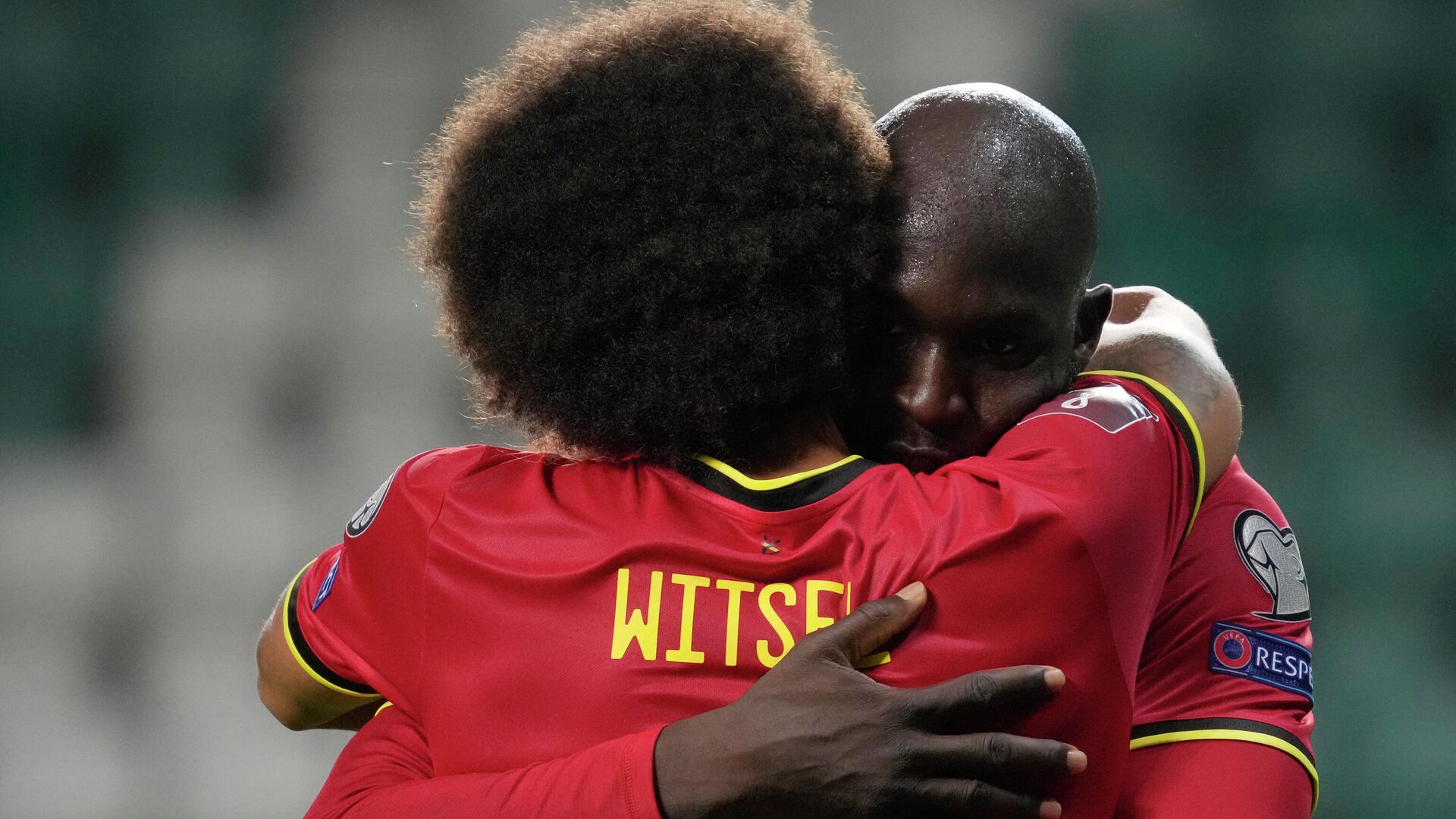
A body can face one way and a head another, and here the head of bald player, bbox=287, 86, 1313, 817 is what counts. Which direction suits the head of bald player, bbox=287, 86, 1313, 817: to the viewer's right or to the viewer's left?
to the viewer's left

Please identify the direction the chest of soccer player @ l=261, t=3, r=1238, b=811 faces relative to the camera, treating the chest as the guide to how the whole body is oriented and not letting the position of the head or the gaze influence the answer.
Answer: away from the camera

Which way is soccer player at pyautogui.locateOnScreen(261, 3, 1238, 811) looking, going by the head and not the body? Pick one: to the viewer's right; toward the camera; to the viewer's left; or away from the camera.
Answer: away from the camera
